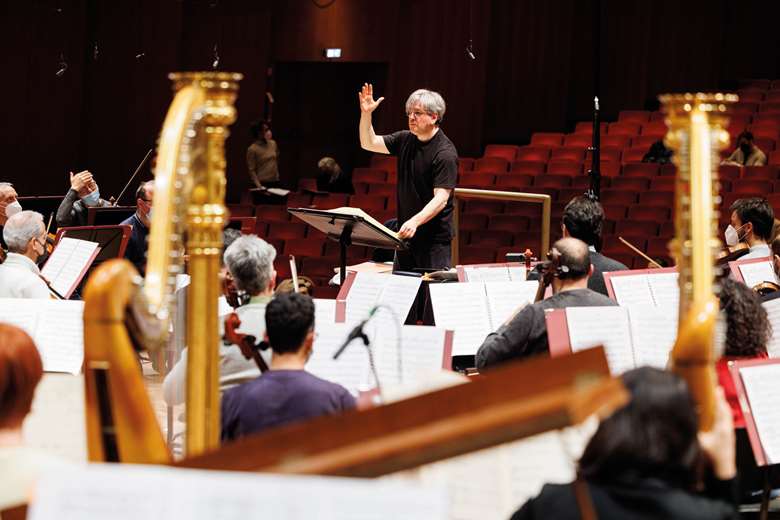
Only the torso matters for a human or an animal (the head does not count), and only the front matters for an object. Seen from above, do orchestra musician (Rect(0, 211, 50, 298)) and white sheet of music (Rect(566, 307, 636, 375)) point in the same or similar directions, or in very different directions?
very different directions

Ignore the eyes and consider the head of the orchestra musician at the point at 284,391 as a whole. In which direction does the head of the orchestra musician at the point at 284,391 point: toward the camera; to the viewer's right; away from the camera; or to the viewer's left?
away from the camera

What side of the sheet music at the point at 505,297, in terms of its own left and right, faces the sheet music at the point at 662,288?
left

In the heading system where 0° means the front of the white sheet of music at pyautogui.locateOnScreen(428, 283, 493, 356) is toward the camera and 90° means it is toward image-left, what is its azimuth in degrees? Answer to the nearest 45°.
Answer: approximately 0°

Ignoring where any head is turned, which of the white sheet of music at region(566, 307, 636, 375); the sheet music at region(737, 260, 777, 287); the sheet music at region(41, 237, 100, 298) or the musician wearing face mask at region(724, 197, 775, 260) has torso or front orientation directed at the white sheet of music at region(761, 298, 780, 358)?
the sheet music at region(737, 260, 777, 287)

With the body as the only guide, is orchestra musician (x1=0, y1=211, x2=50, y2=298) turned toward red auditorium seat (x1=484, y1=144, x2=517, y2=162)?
yes

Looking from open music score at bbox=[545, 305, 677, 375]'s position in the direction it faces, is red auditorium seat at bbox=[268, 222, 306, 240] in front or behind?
behind

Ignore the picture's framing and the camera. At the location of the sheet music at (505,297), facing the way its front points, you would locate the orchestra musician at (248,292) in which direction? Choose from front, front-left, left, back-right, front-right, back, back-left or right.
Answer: front-right

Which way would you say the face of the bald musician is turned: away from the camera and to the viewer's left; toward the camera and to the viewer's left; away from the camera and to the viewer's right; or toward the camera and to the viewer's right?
away from the camera and to the viewer's left

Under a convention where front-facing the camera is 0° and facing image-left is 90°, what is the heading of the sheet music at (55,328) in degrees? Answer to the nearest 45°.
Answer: approximately 0°

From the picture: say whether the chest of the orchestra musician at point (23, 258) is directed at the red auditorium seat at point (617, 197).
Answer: yes

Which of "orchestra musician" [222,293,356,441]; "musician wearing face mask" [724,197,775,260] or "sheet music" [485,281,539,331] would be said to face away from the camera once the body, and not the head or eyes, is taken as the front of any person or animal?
the orchestra musician

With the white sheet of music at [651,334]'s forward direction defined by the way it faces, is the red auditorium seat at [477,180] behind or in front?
behind

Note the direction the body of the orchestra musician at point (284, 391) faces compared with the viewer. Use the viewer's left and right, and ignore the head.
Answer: facing away from the viewer

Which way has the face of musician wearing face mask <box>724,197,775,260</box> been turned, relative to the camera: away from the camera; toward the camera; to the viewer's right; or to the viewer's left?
to the viewer's left
